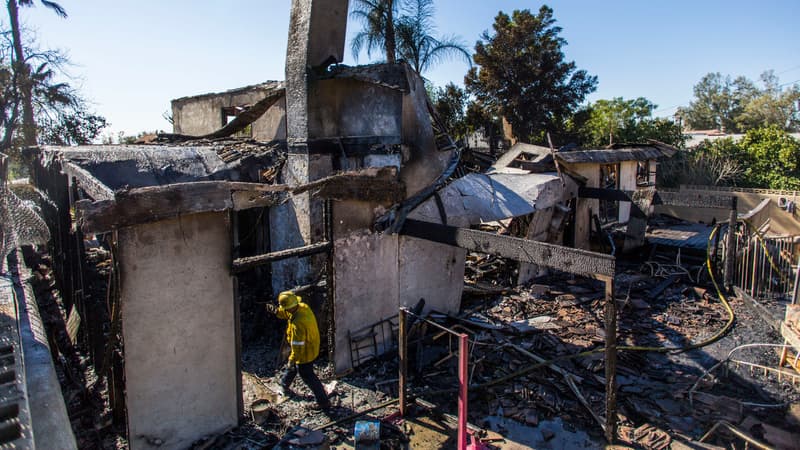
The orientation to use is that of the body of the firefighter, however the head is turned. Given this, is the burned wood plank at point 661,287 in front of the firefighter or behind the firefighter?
behind

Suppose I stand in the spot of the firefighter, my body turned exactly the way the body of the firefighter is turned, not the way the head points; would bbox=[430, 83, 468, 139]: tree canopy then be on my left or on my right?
on my right

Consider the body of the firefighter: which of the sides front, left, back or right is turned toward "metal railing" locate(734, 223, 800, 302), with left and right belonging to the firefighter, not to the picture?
back

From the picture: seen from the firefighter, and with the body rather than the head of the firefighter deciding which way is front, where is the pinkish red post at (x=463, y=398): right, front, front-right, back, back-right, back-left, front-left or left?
back-left

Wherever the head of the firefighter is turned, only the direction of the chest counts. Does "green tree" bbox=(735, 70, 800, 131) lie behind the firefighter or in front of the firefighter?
behind

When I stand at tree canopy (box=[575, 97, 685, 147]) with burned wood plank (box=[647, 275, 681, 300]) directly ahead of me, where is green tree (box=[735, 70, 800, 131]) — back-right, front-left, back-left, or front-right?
back-left

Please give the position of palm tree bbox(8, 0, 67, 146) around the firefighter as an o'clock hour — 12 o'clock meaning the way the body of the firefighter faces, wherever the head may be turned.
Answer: The palm tree is roughly at 2 o'clock from the firefighter.

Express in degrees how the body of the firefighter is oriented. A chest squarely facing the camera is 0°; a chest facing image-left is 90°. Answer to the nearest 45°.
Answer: approximately 90°

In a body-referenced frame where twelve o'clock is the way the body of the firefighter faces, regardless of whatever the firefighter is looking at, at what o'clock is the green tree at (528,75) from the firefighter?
The green tree is roughly at 4 o'clock from the firefighter.

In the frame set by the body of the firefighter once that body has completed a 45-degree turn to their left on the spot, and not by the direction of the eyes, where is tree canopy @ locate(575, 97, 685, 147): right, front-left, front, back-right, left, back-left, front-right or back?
back

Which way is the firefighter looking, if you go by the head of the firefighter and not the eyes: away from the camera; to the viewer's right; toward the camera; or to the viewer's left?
to the viewer's left
